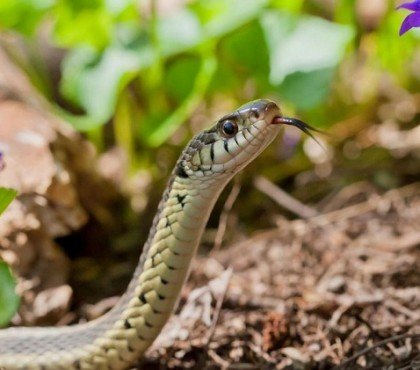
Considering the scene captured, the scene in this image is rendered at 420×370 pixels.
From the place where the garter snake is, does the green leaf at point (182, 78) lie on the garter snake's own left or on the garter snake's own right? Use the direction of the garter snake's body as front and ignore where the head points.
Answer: on the garter snake's own left

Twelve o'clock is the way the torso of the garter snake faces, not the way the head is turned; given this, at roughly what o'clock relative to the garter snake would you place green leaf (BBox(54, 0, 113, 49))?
The green leaf is roughly at 9 o'clock from the garter snake.

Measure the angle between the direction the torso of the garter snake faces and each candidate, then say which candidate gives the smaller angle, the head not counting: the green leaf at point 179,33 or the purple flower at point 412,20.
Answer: the purple flower

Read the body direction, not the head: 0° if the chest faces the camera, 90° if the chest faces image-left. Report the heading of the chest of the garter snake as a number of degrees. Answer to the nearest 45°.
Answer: approximately 270°

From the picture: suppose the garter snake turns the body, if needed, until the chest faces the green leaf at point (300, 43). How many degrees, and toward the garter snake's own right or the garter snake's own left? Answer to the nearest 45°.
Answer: approximately 45° to the garter snake's own left

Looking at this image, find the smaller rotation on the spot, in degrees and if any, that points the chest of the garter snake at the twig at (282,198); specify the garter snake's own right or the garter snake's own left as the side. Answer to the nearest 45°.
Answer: approximately 45° to the garter snake's own left

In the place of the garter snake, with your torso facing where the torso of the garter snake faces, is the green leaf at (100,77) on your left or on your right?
on your left

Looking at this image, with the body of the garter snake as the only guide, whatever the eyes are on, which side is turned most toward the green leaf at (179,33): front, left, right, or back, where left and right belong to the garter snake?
left
